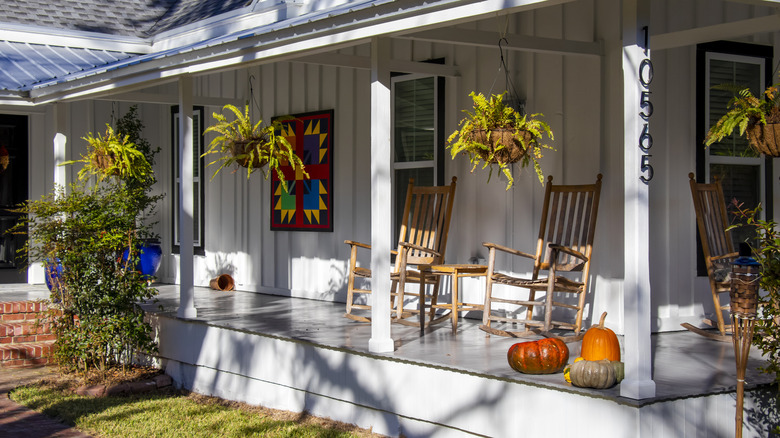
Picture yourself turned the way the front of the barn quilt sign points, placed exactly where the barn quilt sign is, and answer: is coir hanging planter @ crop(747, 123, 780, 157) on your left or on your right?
on your left

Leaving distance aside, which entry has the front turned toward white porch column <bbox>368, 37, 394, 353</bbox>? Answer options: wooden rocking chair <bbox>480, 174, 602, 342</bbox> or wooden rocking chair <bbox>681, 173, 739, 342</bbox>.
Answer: wooden rocking chair <bbox>480, 174, 602, 342</bbox>

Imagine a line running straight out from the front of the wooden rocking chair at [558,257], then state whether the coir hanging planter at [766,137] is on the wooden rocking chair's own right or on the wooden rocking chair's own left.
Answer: on the wooden rocking chair's own left

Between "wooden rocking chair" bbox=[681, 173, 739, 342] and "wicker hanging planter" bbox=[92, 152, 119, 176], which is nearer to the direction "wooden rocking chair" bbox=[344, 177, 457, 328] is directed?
the wicker hanging planter

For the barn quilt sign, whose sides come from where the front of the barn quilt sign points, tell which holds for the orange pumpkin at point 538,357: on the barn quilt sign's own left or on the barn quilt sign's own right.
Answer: on the barn quilt sign's own left

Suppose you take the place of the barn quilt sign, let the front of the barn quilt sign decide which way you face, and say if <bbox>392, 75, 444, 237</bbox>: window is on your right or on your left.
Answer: on your left

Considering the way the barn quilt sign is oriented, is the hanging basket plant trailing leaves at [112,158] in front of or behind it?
in front

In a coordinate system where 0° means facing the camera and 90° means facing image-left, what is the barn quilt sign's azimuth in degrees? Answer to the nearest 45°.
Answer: approximately 45°

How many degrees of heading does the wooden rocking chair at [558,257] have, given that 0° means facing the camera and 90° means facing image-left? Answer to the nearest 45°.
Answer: approximately 45°

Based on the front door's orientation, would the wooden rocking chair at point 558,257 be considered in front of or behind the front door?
in front
